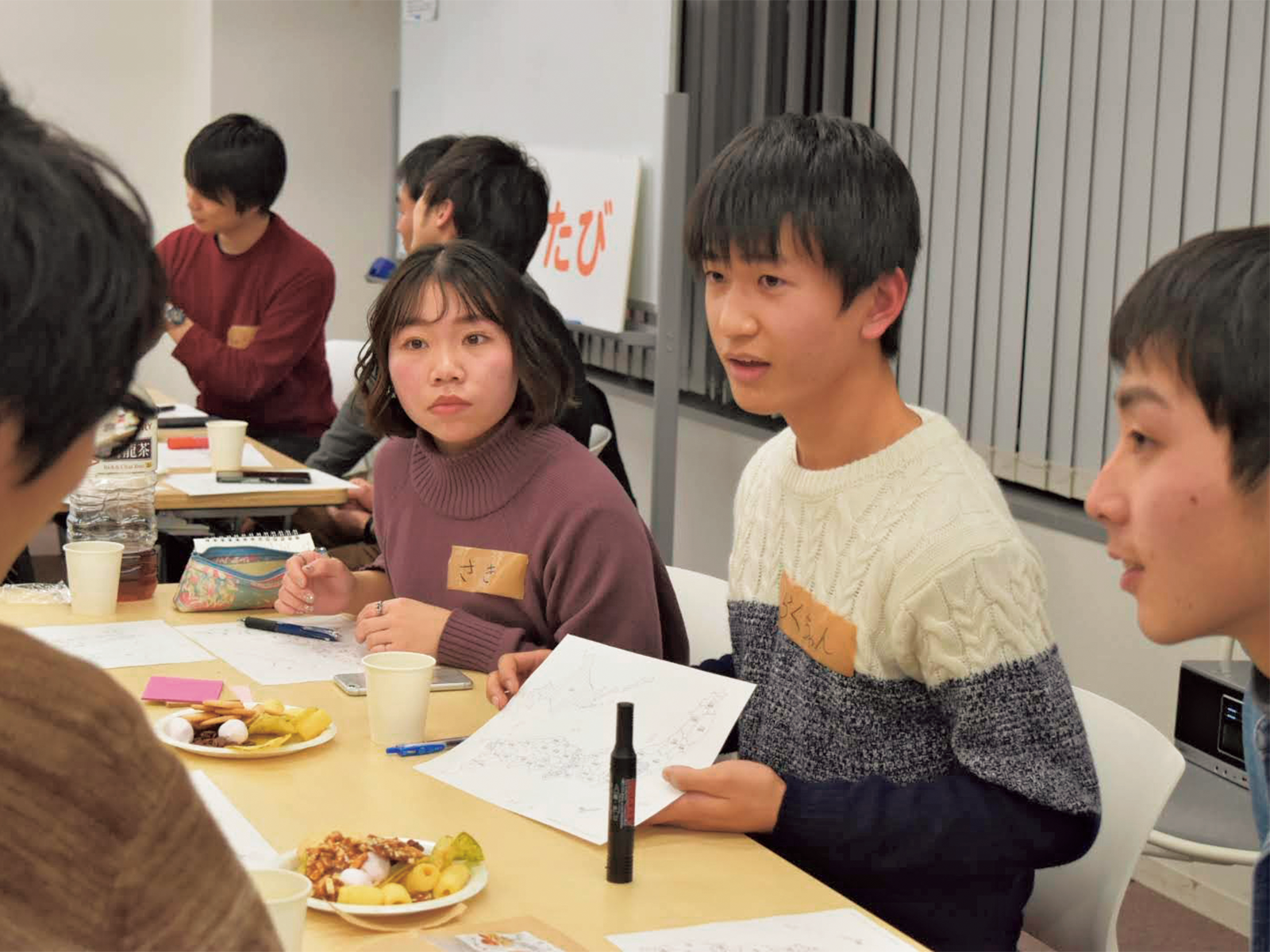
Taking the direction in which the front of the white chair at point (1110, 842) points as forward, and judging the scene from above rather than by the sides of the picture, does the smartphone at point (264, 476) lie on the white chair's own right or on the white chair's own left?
on the white chair's own right

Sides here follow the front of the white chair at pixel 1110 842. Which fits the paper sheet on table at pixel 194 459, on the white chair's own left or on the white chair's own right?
on the white chair's own right

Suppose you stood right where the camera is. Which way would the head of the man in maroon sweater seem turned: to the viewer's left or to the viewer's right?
to the viewer's left

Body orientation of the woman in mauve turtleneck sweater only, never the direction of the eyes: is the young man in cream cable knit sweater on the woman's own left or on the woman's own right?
on the woman's own left

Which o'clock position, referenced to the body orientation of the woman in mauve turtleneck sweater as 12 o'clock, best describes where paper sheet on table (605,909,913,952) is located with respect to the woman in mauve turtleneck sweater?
The paper sheet on table is roughly at 10 o'clock from the woman in mauve turtleneck sweater.

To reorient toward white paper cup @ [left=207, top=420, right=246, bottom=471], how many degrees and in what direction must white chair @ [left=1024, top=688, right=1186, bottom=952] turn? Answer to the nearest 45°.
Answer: approximately 90° to its right
